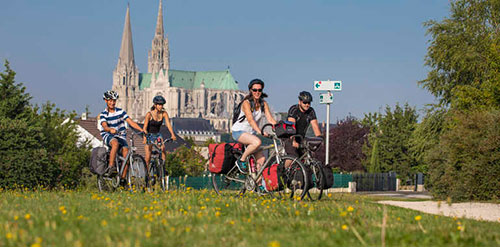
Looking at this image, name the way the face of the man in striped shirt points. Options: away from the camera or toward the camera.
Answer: toward the camera

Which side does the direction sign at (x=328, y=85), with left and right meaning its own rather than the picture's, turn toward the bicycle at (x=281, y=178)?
front

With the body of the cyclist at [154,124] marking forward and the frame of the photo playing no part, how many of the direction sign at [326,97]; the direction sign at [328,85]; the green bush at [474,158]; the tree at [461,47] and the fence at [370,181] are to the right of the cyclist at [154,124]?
0

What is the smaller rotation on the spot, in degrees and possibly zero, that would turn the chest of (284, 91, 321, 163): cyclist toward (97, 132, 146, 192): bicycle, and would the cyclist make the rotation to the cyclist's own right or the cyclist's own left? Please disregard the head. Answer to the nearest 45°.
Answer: approximately 135° to the cyclist's own right

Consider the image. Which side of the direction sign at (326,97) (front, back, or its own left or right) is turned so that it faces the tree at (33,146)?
right

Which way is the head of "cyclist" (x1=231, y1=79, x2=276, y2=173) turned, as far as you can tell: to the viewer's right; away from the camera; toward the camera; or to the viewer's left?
toward the camera

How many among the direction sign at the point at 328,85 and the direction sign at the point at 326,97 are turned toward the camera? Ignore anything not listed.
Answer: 2

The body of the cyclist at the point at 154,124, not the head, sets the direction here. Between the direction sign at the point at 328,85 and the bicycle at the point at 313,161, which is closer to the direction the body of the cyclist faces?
the bicycle

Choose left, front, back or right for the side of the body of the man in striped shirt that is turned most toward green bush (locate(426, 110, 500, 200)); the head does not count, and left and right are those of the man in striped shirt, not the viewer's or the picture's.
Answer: left

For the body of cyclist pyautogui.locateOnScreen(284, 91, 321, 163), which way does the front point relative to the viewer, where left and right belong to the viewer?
facing the viewer and to the right of the viewer

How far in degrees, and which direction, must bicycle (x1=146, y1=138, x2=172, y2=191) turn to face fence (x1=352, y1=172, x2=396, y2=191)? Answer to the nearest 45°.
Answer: approximately 90° to its left

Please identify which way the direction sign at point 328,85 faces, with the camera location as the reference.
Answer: facing the viewer

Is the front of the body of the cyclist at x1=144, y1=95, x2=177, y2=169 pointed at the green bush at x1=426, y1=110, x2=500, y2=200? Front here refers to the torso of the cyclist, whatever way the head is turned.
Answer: no

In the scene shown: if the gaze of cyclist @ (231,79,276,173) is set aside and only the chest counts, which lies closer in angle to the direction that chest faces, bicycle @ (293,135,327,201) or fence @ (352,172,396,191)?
the bicycle

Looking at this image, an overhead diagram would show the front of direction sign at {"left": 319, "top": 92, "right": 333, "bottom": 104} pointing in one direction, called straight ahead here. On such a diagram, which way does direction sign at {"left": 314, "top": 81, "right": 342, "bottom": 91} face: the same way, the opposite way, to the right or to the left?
the same way

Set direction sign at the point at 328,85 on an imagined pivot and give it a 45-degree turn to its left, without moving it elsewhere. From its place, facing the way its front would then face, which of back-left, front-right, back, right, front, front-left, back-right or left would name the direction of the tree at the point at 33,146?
back-right

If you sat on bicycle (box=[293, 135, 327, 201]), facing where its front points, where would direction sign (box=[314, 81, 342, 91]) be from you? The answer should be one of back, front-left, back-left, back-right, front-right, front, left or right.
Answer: back-left

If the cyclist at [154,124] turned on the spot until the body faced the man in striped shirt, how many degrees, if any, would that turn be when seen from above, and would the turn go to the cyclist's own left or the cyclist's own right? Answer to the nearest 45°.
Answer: approximately 90° to the cyclist's own right
